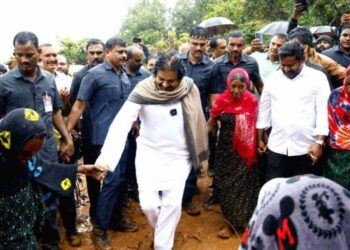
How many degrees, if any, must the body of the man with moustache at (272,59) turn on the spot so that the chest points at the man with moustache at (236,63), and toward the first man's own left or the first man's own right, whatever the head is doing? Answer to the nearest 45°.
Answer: approximately 45° to the first man's own right

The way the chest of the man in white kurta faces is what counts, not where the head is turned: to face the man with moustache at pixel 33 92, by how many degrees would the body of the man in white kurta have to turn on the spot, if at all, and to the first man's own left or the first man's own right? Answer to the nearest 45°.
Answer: approximately 90° to the first man's own right

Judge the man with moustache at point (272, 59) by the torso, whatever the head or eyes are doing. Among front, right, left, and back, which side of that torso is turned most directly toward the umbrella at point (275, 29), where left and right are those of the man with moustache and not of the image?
back

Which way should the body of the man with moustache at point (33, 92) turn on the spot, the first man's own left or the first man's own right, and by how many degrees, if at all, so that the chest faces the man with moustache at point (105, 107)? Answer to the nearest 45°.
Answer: approximately 135° to the first man's own left

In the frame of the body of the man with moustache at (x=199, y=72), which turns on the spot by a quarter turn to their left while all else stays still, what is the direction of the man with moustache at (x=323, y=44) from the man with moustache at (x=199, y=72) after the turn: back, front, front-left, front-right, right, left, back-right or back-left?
front-left

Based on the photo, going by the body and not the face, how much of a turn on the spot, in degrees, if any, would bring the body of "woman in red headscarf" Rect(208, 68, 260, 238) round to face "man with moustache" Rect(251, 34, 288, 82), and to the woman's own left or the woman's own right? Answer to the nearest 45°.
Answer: approximately 180°

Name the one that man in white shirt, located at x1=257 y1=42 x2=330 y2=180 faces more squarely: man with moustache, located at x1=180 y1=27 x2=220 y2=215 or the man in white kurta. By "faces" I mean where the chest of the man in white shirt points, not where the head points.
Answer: the man in white kurta
